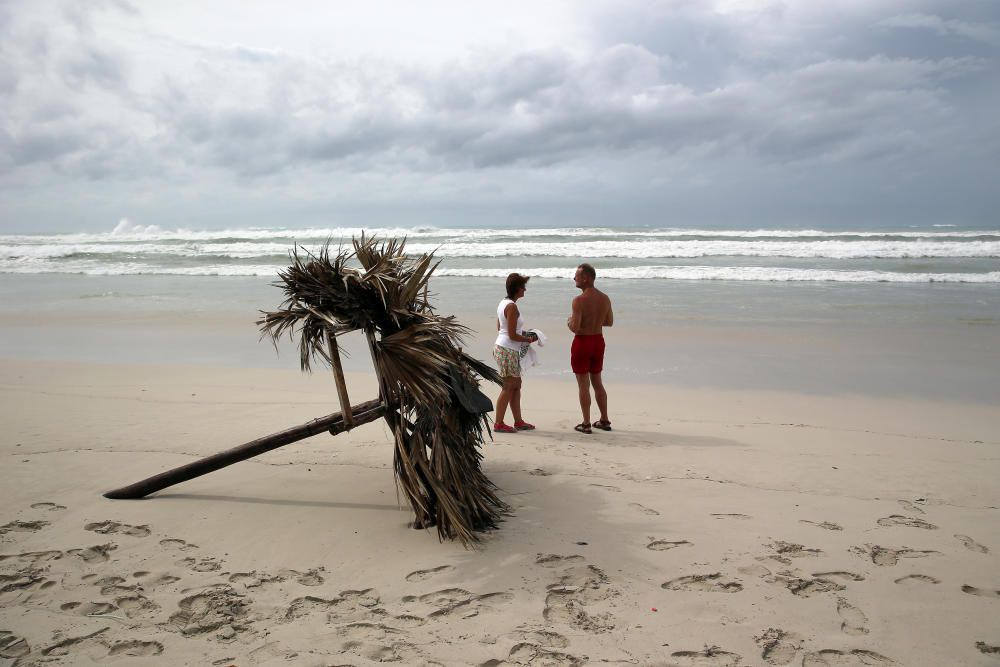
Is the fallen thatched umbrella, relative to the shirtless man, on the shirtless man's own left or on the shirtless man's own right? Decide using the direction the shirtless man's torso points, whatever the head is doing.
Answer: on the shirtless man's own left

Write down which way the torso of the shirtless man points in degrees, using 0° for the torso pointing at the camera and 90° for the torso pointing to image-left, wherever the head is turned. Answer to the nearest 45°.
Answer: approximately 135°

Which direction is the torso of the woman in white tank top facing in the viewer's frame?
to the viewer's right

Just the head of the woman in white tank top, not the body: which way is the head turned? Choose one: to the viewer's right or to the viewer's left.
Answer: to the viewer's right

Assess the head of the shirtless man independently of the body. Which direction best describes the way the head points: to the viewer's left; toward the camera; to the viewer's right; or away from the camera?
to the viewer's left

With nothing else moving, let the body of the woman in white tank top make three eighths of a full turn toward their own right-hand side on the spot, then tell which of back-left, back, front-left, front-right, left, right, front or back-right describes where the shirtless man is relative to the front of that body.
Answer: back-left
